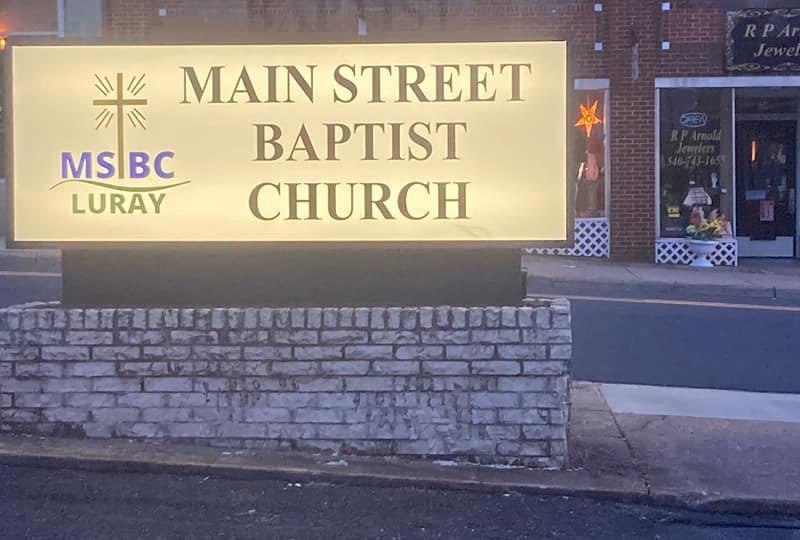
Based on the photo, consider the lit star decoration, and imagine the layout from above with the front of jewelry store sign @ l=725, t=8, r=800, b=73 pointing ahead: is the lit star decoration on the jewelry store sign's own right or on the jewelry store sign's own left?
on the jewelry store sign's own right

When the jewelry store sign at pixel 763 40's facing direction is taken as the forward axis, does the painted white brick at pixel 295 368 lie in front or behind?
in front

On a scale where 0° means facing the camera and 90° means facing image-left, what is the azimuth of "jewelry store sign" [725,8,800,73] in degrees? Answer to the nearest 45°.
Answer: approximately 0°

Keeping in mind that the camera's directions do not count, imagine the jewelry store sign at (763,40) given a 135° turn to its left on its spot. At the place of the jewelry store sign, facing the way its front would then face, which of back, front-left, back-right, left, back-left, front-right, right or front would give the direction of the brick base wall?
back-right
